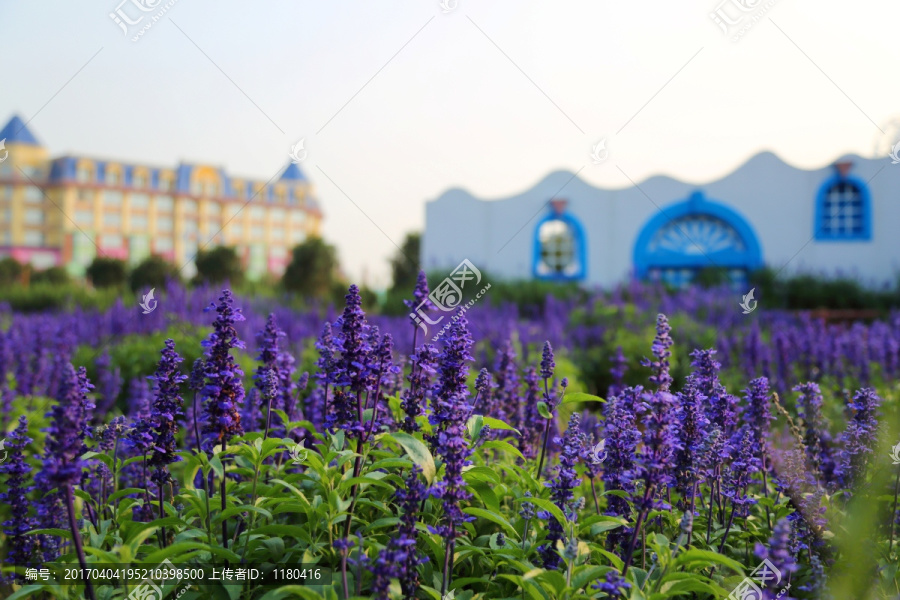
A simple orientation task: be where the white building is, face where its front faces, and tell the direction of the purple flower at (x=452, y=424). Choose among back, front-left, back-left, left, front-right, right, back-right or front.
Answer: front

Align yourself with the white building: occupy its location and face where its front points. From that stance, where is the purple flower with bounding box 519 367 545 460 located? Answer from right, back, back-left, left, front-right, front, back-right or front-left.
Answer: front

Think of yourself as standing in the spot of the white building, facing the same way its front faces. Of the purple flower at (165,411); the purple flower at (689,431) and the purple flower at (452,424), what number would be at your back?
0

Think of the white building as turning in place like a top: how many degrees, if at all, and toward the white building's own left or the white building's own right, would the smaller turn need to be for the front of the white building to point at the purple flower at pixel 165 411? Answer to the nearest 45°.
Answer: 0° — it already faces it

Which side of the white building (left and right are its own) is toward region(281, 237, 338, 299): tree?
right

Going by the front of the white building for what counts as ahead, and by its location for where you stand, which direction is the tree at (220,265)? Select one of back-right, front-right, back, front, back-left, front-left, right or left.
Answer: right

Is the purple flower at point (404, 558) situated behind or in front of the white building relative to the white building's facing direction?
in front

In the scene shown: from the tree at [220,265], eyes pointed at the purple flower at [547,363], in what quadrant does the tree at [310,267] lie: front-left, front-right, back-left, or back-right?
front-left

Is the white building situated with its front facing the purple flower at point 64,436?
yes

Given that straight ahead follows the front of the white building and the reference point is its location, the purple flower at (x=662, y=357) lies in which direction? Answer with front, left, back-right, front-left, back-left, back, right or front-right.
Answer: front

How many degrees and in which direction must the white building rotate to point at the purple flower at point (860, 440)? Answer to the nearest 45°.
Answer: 0° — it already faces it

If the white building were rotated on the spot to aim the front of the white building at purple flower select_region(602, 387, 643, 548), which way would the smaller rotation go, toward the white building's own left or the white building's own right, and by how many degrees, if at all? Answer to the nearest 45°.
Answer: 0° — it already faces it

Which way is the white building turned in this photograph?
toward the camera

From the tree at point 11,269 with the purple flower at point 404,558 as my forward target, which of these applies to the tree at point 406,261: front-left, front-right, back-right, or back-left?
front-left

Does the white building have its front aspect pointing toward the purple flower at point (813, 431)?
yes

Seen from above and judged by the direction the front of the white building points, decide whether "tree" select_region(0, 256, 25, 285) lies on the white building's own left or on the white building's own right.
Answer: on the white building's own right

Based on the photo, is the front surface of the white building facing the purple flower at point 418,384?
yes
